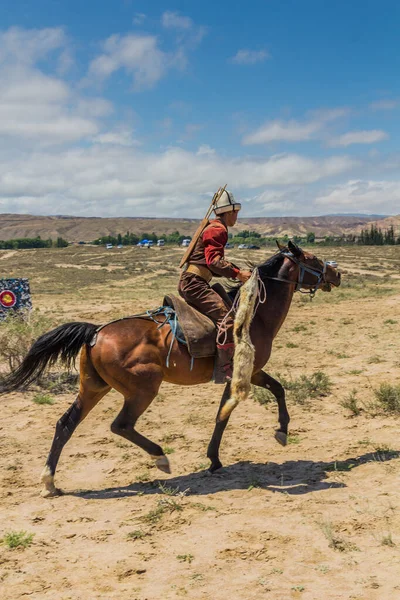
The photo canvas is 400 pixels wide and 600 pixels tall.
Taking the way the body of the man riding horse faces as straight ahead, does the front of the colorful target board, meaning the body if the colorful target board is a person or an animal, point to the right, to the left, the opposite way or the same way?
to the right

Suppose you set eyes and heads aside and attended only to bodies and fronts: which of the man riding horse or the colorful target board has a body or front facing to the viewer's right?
the man riding horse

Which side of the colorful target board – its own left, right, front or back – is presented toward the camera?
front

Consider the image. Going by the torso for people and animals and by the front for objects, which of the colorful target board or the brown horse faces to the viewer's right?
the brown horse

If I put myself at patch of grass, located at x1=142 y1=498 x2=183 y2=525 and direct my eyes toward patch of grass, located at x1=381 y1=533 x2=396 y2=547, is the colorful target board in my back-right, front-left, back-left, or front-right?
back-left

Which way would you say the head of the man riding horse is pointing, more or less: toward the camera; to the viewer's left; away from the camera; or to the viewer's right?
to the viewer's right

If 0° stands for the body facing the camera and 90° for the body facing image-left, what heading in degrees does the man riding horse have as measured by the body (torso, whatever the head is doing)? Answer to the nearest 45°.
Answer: approximately 270°

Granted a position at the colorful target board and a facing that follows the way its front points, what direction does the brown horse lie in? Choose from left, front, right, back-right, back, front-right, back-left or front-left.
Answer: front

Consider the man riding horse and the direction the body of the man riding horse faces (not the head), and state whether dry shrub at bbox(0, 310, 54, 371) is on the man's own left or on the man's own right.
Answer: on the man's own left

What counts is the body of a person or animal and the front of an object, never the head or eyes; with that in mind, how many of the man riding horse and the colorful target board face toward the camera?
1

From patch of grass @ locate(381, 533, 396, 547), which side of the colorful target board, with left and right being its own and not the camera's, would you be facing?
front

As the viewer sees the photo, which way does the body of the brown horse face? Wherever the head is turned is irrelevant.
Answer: to the viewer's right

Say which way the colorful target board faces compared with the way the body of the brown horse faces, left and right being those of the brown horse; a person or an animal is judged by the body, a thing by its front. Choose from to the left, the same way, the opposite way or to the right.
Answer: to the right
